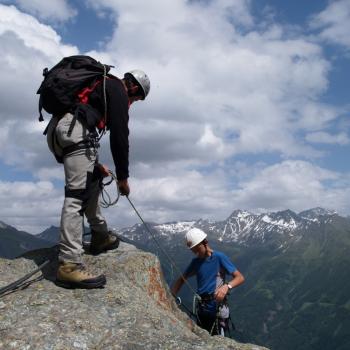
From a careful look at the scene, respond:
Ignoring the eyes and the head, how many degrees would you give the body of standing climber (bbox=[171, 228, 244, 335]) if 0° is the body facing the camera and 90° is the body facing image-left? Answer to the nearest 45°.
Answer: approximately 45°

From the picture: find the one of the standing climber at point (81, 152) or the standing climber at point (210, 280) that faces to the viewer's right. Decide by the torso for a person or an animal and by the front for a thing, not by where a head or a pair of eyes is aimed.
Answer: the standing climber at point (81, 152)

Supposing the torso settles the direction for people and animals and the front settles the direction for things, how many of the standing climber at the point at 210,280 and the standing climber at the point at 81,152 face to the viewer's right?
1

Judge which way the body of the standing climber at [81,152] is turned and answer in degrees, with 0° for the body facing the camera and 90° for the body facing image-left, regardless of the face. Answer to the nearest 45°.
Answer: approximately 270°

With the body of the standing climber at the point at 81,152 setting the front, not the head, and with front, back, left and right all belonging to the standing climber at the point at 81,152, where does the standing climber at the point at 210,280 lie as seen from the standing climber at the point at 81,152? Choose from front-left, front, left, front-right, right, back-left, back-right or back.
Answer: front-left

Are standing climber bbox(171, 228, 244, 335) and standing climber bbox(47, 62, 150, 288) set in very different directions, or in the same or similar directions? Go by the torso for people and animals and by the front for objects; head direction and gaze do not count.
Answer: very different directions

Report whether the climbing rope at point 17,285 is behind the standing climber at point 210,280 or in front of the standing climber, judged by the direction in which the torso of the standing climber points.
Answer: in front

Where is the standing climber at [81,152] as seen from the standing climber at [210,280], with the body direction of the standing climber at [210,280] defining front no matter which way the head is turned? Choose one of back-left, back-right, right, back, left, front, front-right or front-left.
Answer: front
